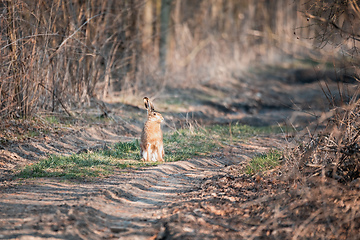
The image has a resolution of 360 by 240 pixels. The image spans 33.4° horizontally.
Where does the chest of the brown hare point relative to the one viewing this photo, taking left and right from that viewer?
facing the viewer and to the right of the viewer

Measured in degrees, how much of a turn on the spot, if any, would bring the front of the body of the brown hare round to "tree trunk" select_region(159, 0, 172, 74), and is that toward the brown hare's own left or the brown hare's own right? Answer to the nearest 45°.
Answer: approximately 135° to the brown hare's own left
